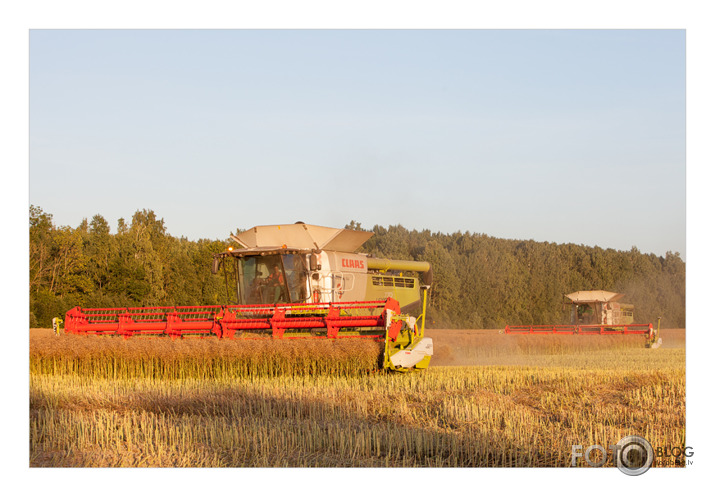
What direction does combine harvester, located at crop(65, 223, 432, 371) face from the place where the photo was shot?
facing the viewer and to the left of the viewer
